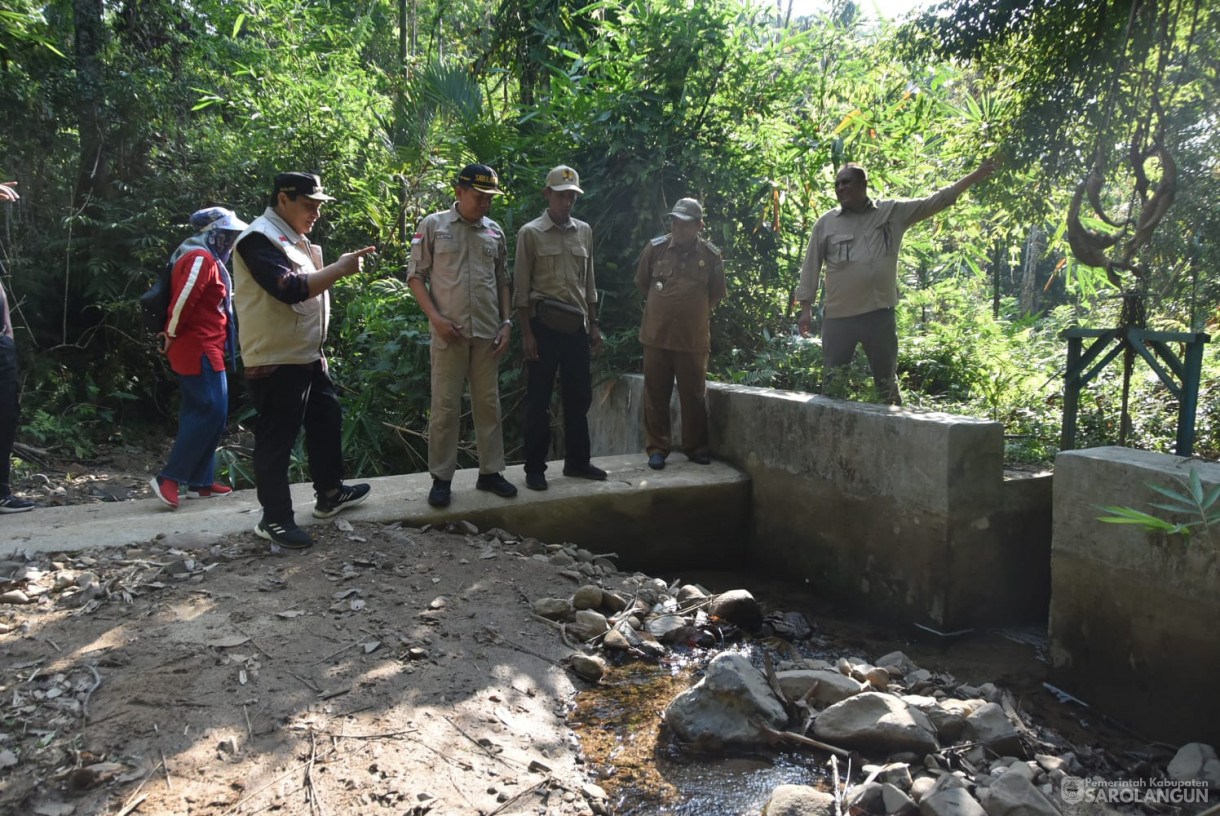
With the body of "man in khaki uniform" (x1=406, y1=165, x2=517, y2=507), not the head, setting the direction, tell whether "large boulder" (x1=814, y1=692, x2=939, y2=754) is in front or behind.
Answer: in front

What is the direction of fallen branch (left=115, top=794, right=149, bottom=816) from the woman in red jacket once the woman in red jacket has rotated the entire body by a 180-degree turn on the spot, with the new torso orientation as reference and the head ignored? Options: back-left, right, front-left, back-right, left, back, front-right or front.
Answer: left

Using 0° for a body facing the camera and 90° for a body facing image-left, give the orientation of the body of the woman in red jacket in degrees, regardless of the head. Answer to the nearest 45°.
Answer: approximately 270°

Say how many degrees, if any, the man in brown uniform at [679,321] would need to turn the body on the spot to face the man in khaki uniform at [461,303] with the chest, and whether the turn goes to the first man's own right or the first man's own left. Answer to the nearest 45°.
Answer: approximately 45° to the first man's own right

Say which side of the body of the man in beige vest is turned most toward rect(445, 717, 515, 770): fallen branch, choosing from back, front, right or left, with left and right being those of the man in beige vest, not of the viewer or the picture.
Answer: front

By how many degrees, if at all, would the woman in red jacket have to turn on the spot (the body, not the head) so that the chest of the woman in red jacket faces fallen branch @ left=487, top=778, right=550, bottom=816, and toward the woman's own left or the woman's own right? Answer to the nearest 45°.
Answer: approximately 90° to the woman's own right

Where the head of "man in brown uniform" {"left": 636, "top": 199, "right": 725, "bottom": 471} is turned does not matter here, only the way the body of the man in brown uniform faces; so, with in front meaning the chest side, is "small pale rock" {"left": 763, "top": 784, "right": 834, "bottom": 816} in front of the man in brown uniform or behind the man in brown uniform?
in front

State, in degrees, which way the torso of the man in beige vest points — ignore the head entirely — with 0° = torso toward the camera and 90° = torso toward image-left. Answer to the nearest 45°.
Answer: approximately 315°

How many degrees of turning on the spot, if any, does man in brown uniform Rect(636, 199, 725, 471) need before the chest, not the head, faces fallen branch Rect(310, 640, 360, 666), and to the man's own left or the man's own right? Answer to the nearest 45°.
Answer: approximately 45° to the man's own right

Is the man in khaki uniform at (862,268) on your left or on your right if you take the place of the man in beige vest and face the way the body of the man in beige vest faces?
on your left

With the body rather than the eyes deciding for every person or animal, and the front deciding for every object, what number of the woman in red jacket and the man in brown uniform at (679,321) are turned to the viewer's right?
1

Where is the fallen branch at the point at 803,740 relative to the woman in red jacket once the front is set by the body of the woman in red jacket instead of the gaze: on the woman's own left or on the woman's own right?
on the woman's own right

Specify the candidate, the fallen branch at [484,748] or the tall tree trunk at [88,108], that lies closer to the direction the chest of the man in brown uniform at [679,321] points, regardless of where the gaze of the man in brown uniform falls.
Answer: the fallen branch

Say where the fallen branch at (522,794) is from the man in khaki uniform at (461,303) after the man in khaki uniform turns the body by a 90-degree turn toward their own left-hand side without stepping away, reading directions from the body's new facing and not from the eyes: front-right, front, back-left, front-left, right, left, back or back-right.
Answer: back-right
